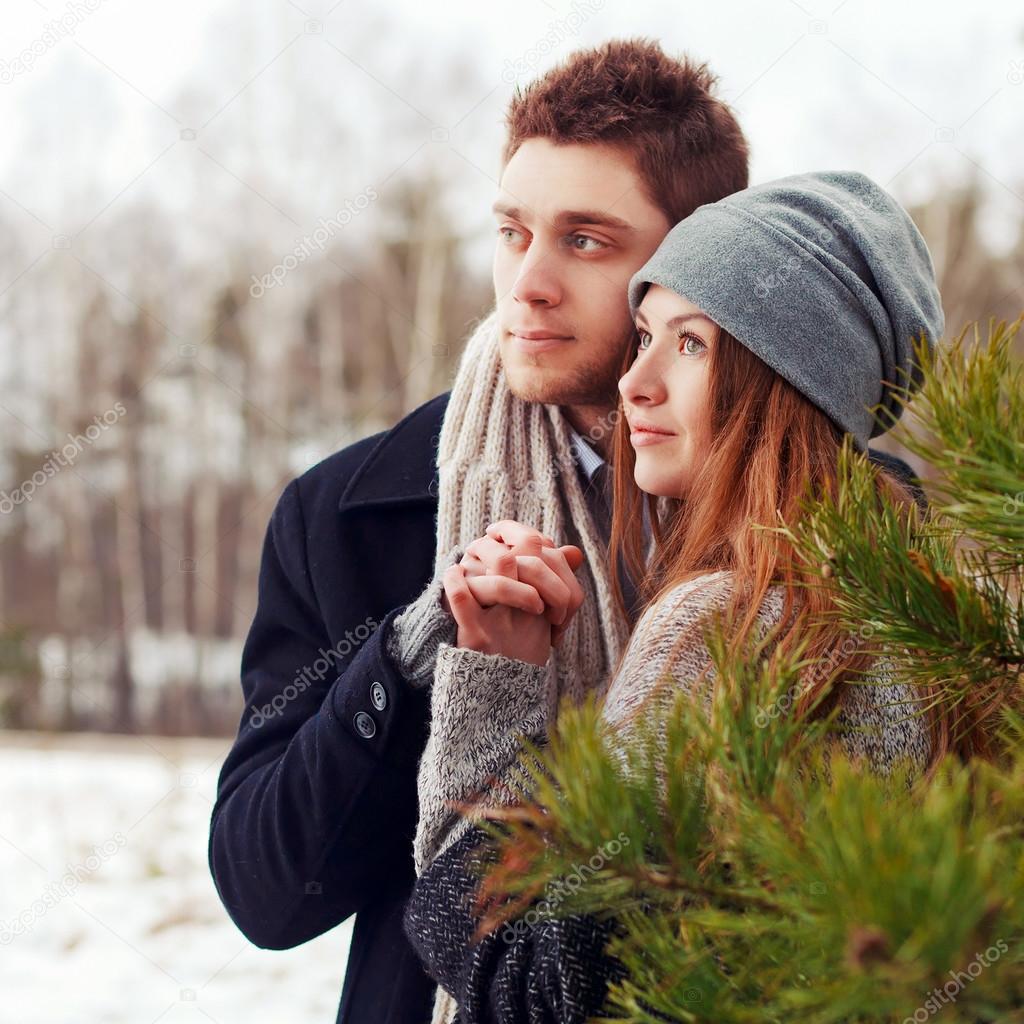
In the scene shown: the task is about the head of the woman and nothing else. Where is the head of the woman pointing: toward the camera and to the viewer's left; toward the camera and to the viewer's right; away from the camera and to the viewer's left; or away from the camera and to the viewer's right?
toward the camera and to the viewer's left

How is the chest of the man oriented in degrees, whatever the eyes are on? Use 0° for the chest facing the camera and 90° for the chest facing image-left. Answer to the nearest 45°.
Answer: approximately 0°

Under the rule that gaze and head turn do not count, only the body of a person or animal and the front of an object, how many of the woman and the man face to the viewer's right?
0

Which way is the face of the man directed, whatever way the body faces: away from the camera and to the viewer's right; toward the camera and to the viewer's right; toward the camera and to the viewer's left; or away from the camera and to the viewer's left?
toward the camera and to the viewer's left

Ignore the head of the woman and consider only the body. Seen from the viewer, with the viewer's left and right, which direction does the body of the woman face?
facing the viewer and to the left of the viewer
